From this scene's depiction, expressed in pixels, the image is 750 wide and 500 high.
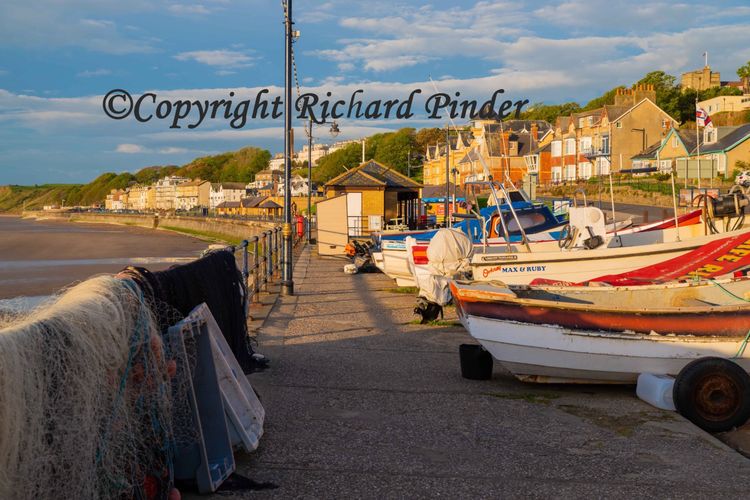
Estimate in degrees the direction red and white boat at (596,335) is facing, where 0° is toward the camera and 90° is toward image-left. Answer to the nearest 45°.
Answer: approximately 90°

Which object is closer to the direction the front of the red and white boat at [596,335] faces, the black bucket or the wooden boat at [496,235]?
the black bucket

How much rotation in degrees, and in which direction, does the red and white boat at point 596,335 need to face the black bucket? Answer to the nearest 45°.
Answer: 0° — it already faces it

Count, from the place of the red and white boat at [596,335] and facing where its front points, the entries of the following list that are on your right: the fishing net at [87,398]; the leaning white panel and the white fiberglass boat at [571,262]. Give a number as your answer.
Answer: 1

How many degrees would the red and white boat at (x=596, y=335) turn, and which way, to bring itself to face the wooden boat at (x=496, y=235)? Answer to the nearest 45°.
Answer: approximately 90° to its right
